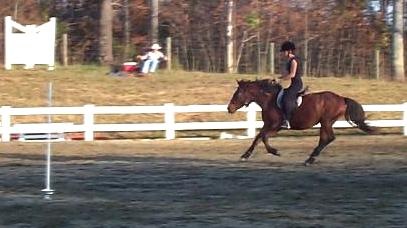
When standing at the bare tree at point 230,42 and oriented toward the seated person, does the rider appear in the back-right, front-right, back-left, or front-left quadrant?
front-left

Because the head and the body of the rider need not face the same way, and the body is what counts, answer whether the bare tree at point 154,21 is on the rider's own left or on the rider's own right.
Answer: on the rider's own right

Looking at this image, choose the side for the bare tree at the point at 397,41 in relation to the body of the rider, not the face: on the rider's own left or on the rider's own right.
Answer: on the rider's own right

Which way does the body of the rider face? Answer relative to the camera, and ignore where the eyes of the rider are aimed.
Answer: to the viewer's left

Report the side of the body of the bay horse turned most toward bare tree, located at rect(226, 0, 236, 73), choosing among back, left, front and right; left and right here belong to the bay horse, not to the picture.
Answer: right

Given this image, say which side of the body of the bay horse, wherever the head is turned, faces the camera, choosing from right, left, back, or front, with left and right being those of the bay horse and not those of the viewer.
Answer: left
